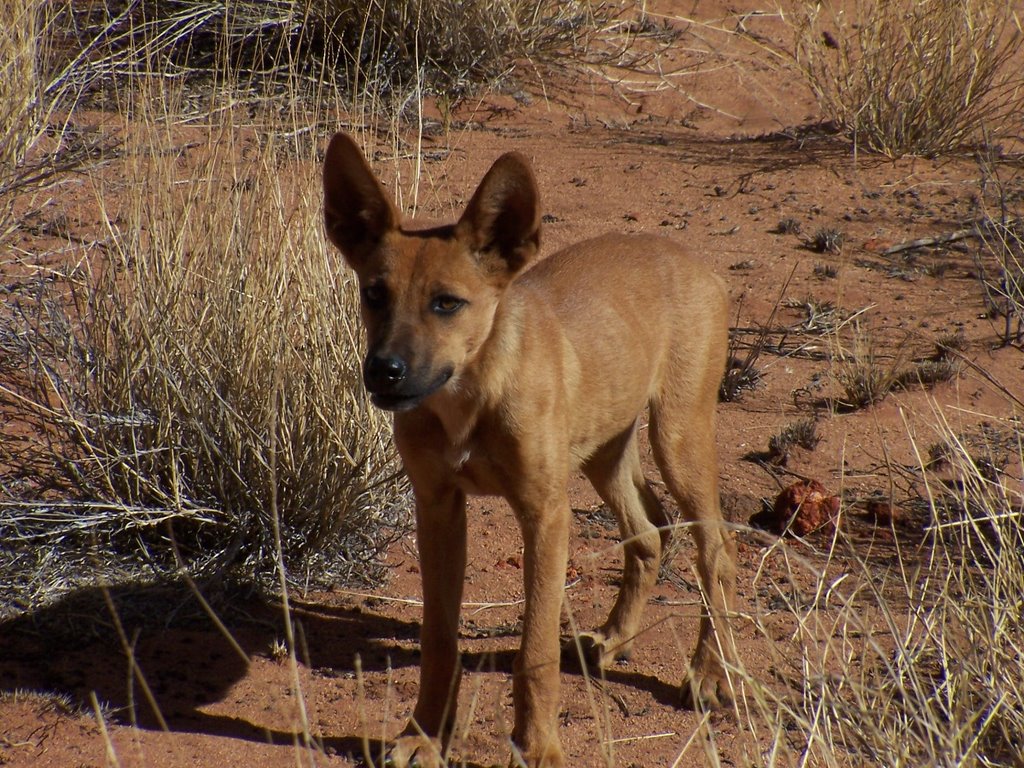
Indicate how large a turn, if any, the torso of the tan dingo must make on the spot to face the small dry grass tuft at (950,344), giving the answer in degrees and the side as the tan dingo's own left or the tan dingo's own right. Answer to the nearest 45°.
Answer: approximately 180°

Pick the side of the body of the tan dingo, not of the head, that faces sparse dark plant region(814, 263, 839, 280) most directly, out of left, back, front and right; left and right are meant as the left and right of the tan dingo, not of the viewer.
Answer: back

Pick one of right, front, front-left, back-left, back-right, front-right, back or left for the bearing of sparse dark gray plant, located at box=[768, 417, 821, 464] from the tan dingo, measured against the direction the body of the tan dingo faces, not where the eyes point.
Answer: back

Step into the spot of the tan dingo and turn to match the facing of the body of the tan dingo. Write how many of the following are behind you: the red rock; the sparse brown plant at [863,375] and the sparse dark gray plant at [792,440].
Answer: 3

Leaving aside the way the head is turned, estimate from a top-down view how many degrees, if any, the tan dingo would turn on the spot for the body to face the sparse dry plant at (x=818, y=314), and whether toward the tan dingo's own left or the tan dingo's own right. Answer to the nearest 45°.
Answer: approximately 180°

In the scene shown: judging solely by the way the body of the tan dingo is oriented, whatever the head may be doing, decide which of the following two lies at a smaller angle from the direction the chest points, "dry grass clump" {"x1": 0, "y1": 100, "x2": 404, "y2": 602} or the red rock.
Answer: the dry grass clump

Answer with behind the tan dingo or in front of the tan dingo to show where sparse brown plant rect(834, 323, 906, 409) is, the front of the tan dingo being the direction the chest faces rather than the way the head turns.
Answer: behind

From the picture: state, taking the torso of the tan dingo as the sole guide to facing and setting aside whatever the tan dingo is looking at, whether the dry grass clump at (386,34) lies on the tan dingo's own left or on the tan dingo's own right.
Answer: on the tan dingo's own right

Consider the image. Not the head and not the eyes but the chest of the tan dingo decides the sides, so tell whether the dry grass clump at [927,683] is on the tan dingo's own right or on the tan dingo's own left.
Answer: on the tan dingo's own left

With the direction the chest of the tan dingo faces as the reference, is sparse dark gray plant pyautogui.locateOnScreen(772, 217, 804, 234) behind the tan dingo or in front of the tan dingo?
behind

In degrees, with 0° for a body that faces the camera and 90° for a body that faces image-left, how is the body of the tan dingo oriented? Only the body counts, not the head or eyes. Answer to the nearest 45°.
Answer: approximately 45°
